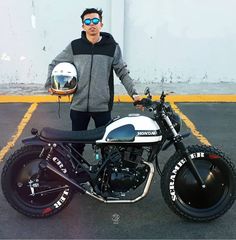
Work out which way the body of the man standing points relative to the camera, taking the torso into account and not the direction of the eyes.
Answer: toward the camera

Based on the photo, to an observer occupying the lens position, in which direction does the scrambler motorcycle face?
facing to the right of the viewer

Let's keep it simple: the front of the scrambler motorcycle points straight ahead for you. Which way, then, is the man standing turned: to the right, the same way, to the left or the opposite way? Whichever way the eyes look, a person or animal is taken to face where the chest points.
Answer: to the right

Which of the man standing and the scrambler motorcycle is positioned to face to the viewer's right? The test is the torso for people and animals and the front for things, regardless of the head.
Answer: the scrambler motorcycle

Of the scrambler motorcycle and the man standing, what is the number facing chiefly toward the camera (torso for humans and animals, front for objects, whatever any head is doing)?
1
